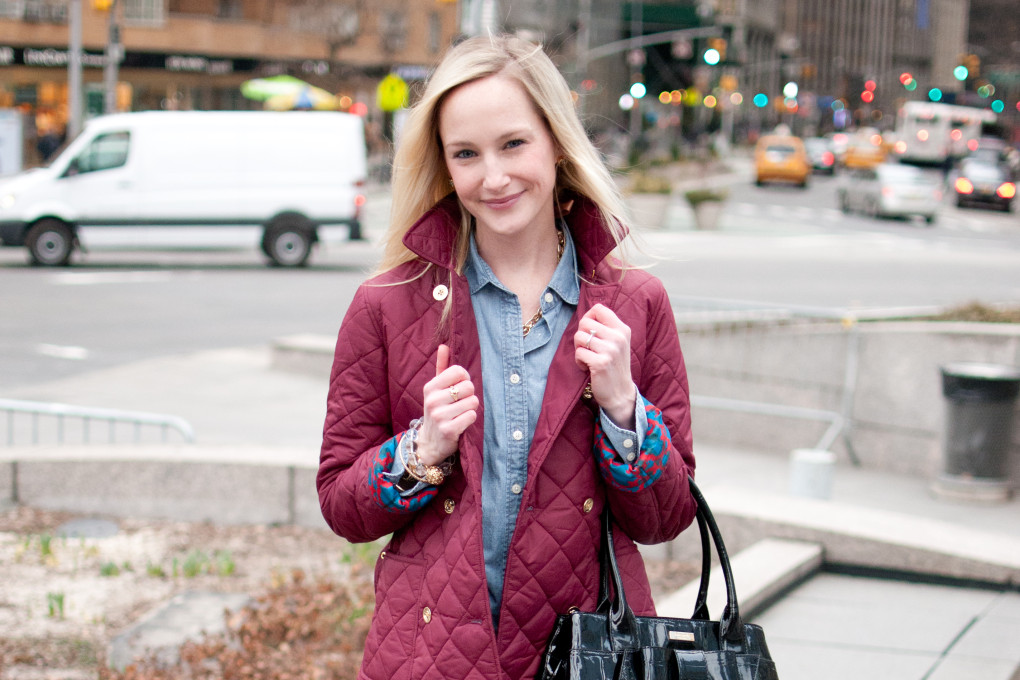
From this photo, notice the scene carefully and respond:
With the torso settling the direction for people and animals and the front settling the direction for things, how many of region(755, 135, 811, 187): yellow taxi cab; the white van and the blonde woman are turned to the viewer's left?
1

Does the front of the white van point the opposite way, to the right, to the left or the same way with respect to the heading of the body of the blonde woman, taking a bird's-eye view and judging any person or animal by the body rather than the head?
to the right

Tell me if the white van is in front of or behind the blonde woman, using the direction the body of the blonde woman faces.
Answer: behind

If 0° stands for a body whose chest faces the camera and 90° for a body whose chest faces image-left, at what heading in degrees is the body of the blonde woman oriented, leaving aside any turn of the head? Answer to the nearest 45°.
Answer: approximately 0°

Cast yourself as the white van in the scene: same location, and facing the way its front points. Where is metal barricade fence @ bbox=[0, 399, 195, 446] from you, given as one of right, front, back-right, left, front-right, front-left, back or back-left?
left

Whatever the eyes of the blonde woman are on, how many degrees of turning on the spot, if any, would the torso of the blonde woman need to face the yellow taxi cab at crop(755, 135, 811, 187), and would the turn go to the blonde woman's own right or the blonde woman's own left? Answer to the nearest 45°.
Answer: approximately 180°

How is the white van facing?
to the viewer's left
